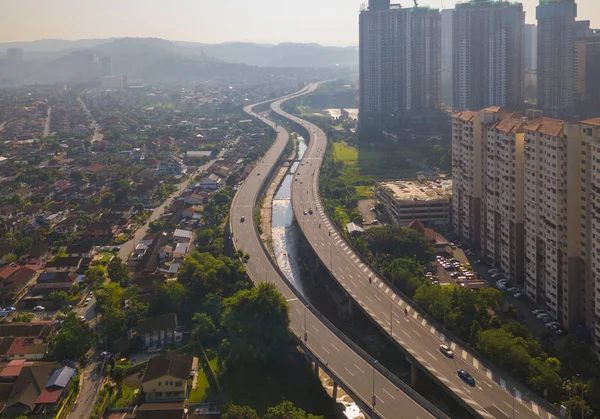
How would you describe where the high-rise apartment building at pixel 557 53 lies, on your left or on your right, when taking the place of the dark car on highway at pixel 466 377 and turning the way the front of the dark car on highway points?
on your left

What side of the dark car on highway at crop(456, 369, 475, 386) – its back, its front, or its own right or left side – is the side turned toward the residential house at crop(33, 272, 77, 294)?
back

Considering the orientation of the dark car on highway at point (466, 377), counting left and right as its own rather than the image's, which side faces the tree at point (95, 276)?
back

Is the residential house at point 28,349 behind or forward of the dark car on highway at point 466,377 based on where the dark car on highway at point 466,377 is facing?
behind

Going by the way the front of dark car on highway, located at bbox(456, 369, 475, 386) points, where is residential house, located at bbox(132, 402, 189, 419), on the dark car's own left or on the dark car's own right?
on the dark car's own right

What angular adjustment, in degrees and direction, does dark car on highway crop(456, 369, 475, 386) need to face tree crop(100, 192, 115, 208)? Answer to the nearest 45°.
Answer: approximately 180°

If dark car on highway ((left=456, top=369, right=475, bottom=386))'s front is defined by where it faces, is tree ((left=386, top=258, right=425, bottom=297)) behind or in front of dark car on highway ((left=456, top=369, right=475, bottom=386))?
behind

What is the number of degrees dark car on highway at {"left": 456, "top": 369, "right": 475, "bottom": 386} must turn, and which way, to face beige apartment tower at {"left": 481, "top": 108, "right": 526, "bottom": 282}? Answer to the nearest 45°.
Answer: approximately 135° to its left

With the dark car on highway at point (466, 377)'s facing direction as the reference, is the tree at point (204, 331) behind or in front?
behind

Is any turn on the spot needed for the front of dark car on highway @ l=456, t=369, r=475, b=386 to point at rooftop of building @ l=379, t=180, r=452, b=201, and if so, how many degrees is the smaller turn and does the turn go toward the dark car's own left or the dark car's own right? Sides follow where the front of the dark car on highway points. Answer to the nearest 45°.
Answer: approximately 135° to the dark car's own left

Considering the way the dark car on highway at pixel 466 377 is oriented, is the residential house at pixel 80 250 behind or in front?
behind

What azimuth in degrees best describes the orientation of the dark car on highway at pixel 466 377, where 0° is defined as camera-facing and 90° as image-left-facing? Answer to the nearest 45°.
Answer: approximately 315°
